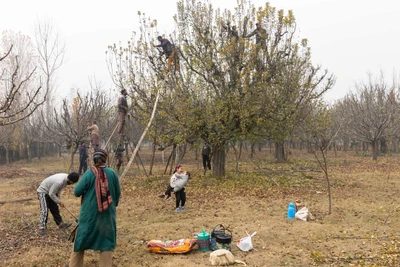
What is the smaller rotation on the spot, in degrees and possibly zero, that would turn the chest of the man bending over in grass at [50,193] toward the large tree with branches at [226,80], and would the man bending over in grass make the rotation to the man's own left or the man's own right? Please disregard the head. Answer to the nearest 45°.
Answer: approximately 45° to the man's own left

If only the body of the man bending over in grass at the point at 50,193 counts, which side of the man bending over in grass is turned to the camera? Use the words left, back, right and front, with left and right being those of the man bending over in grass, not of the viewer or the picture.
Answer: right

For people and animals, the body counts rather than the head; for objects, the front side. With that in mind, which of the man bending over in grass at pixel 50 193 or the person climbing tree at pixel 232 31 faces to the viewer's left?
the person climbing tree
